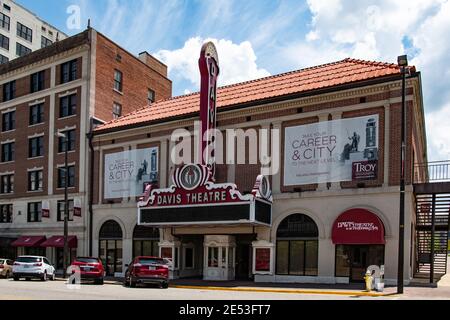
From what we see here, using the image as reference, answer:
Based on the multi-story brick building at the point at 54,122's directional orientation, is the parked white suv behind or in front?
in front

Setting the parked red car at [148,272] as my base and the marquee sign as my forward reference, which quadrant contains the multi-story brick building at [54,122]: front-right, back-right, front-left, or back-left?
front-left

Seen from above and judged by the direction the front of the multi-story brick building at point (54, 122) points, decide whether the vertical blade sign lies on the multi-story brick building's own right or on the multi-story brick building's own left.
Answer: on the multi-story brick building's own left

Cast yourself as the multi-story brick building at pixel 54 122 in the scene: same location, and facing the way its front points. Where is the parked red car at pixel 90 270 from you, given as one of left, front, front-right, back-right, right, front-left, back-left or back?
front-left

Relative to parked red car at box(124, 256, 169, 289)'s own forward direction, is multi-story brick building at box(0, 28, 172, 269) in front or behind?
in front
